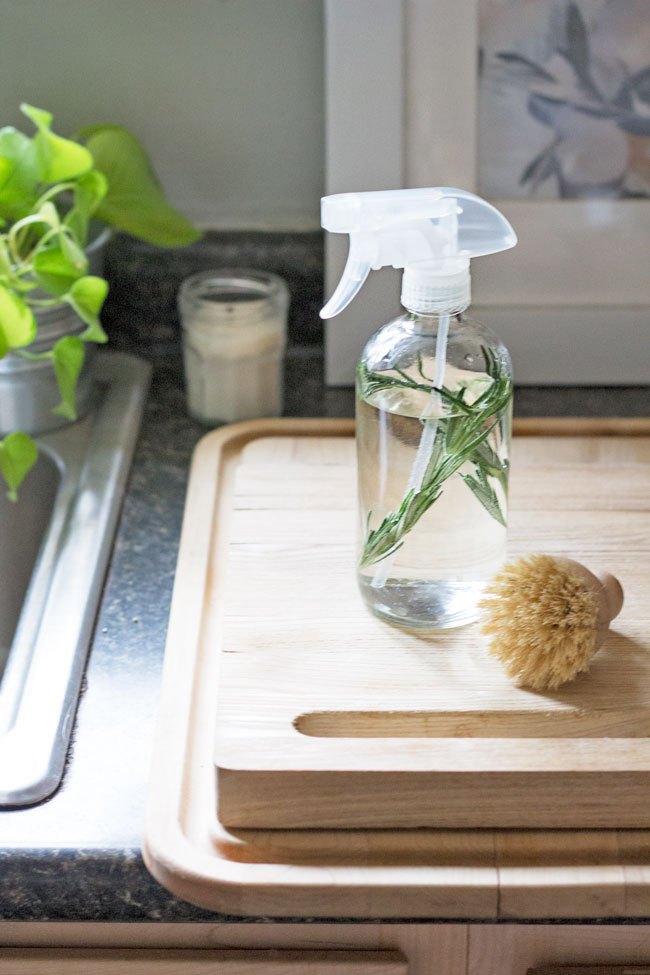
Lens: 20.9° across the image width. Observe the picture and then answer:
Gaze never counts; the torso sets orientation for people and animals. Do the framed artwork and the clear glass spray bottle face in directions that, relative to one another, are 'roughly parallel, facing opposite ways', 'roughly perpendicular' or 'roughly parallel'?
roughly perpendicular

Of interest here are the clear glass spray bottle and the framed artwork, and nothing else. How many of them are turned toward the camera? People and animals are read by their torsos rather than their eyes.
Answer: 1

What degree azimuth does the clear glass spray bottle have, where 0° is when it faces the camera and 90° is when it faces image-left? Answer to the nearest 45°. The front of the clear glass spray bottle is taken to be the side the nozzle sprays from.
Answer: approximately 90°

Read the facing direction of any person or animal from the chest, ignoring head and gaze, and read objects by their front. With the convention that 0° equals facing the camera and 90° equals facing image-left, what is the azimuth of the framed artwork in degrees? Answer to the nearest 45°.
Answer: approximately 0°
